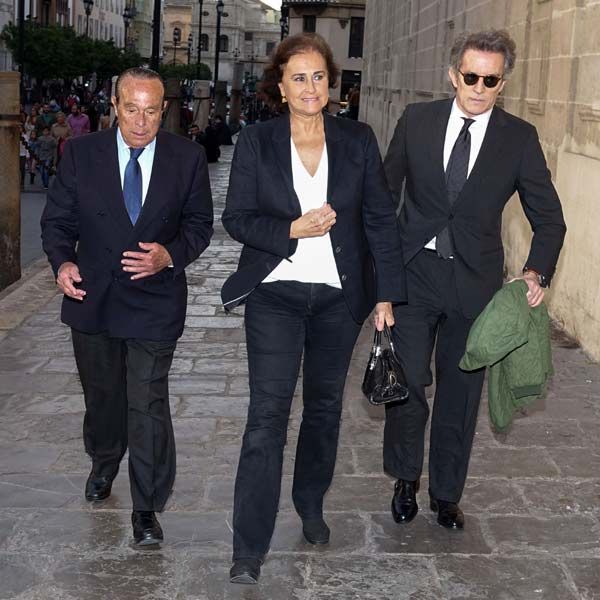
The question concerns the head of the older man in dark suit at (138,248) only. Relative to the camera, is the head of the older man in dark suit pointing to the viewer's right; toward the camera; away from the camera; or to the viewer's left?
toward the camera

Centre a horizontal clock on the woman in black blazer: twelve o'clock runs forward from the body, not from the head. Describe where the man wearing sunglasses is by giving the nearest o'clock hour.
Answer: The man wearing sunglasses is roughly at 8 o'clock from the woman in black blazer.

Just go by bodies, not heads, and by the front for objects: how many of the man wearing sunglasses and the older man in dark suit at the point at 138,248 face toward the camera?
2

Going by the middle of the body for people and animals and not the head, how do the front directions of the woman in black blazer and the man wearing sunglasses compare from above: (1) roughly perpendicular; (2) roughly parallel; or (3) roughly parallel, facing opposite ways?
roughly parallel

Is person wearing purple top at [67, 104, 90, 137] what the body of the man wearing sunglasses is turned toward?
no

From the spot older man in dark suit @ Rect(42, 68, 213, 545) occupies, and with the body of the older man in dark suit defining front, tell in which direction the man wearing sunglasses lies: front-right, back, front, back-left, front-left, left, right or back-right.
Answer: left

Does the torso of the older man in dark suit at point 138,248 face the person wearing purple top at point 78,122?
no

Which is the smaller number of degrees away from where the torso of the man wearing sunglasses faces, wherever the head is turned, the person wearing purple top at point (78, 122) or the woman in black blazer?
the woman in black blazer

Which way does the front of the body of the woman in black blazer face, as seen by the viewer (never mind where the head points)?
toward the camera

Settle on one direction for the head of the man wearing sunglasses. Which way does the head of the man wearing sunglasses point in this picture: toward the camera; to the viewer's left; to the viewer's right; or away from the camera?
toward the camera

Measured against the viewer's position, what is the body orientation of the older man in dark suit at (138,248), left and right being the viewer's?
facing the viewer

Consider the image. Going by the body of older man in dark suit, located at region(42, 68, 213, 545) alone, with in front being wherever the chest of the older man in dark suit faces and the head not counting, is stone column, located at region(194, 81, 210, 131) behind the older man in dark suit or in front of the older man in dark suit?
behind

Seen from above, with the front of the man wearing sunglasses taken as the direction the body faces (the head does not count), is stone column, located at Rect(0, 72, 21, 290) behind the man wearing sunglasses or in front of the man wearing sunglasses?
behind

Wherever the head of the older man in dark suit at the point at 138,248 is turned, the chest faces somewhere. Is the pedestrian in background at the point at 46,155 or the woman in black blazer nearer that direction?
the woman in black blazer

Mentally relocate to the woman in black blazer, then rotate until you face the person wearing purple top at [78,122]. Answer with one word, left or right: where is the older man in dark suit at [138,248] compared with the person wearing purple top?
left

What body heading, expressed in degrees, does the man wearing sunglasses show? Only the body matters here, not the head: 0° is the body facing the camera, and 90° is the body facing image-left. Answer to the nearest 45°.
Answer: approximately 0°
